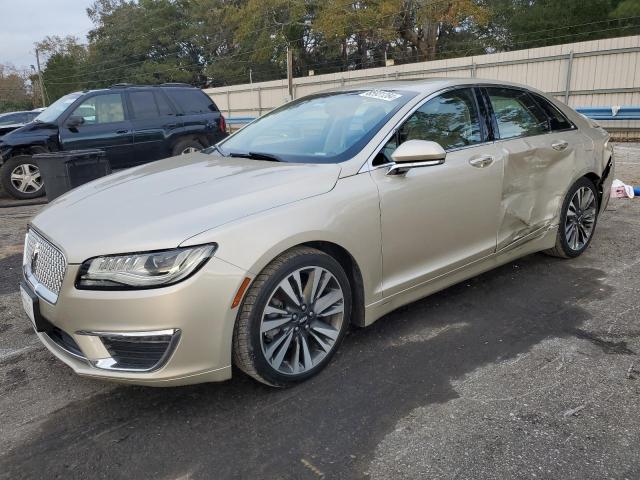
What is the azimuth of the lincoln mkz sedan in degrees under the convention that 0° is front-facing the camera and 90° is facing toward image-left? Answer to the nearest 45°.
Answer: approximately 45°

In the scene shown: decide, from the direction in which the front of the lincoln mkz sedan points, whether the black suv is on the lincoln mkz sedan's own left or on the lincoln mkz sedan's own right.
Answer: on the lincoln mkz sedan's own right
